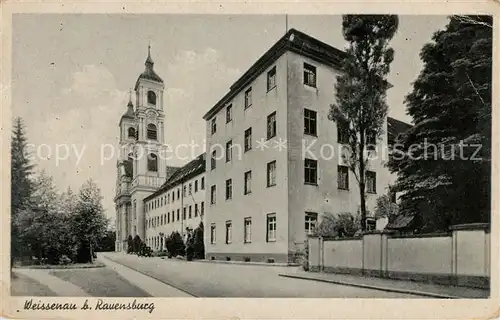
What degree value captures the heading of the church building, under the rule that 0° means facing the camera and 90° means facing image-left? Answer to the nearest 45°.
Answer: approximately 45°

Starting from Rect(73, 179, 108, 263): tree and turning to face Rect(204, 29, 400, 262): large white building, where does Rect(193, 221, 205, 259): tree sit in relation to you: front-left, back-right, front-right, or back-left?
front-left

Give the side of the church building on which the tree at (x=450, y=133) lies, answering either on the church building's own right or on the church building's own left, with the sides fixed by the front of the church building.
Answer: on the church building's own left

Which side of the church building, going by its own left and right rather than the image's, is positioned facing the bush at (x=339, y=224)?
left

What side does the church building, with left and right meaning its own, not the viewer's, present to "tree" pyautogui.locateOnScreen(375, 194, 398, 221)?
left

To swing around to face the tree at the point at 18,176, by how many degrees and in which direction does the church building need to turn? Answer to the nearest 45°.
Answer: approximately 45° to its left

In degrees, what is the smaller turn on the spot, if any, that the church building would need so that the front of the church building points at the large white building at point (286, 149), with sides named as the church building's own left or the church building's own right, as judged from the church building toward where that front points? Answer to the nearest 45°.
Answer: approximately 90° to the church building's own left
